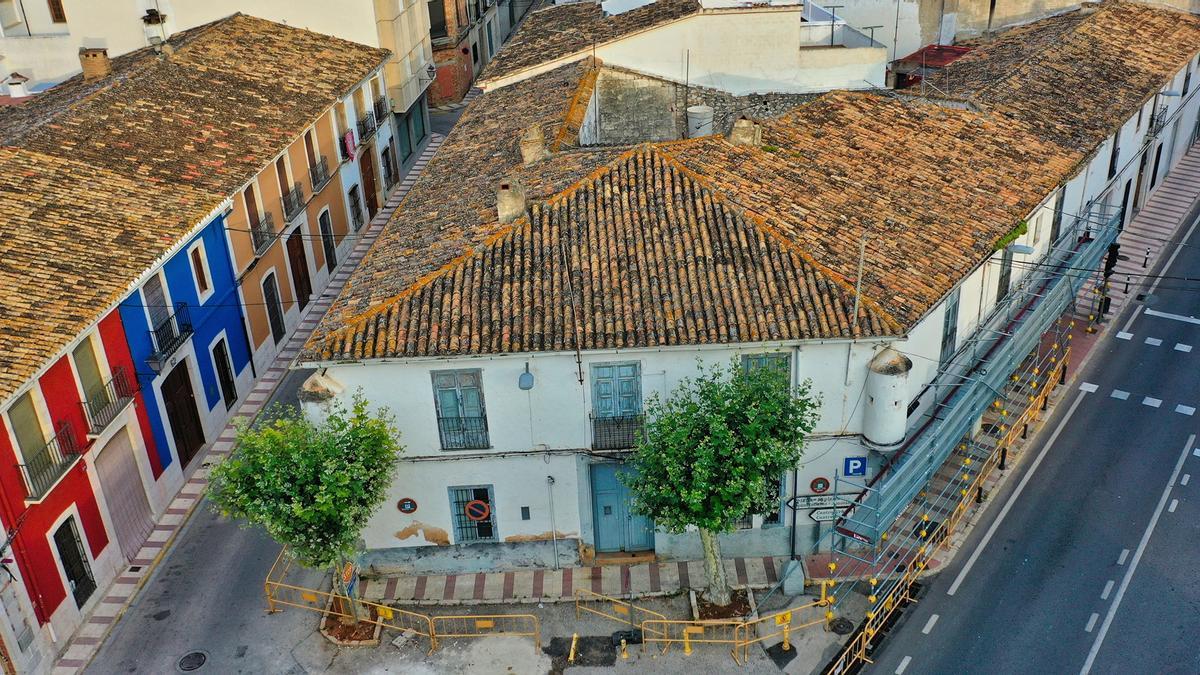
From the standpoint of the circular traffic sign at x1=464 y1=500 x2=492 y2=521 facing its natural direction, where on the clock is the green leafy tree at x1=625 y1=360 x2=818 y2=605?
The green leafy tree is roughly at 10 o'clock from the circular traffic sign.

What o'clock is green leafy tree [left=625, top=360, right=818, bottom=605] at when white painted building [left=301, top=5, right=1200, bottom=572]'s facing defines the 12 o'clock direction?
The green leafy tree is roughly at 11 o'clock from the white painted building.

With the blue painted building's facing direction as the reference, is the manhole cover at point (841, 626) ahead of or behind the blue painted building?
ahead

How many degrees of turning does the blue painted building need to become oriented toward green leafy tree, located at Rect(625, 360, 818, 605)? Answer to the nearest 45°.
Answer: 0° — it already faces it

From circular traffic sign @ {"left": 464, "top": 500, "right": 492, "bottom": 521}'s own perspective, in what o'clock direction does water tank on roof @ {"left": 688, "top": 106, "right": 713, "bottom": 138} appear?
The water tank on roof is roughly at 7 o'clock from the circular traffic sign.

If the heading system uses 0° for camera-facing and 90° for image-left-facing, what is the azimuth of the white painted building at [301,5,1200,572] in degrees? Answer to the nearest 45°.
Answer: approximately 0°

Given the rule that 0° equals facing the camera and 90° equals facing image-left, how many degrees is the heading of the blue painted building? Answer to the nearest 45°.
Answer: approximately 315°

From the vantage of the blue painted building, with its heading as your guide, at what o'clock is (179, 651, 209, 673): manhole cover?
The manhole cover is roughly at 2 o'clock from the blue painted building.

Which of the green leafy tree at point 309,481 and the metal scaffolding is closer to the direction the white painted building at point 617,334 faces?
the green leafy tree

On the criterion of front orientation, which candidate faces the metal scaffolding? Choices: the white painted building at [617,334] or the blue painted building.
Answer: the blue painted building

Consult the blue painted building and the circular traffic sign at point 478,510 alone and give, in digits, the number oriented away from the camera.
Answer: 0

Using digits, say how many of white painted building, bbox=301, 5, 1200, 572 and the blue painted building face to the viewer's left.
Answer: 0
